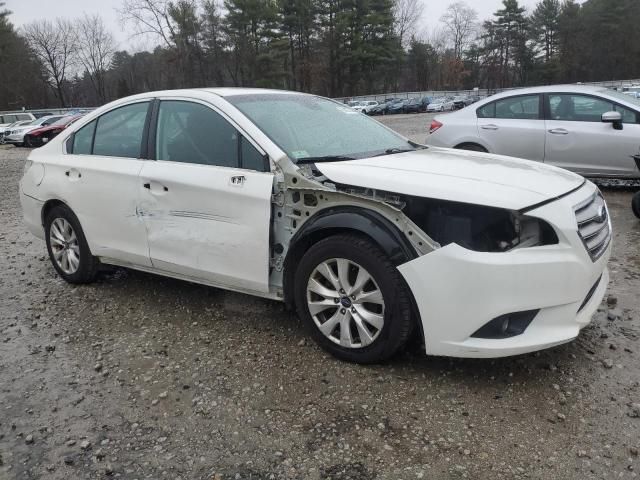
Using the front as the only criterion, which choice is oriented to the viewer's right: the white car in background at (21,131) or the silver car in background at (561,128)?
the silver car in background

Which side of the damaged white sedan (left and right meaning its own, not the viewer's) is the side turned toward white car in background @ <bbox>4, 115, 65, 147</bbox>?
back

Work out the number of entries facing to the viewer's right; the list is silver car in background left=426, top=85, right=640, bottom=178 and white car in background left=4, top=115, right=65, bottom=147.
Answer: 1

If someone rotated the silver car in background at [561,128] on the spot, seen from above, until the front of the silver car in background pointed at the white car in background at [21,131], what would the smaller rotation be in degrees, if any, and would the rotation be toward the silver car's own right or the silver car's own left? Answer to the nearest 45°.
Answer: approximately 135° to the silver car's own left

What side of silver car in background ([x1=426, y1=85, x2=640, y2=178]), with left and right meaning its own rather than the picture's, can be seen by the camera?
right

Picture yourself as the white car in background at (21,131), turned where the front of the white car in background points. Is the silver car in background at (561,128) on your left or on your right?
on your left

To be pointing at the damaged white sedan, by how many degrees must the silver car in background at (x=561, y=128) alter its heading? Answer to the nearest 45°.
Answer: approximately 90° to its right

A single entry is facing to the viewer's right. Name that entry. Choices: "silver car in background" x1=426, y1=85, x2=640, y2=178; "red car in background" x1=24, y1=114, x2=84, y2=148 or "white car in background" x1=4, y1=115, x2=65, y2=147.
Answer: the silver car in background

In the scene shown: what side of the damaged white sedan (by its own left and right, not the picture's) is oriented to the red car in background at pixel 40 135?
back

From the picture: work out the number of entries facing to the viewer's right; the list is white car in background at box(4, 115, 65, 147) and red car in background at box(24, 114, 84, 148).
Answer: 0

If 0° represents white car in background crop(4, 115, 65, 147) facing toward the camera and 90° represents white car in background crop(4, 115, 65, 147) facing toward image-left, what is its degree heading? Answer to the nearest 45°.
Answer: approximately 45°

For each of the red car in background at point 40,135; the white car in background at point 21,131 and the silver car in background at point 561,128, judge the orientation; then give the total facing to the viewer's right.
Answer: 1
